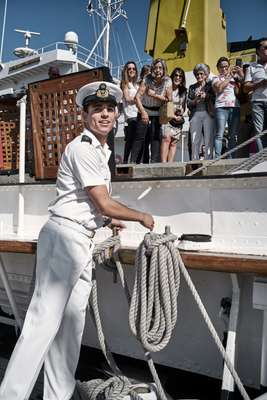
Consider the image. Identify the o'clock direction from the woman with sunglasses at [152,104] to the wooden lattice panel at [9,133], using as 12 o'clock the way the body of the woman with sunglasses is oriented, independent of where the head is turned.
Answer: The wooden lattice panel is roughly at 3 o'clock from the woman with sunglasses.

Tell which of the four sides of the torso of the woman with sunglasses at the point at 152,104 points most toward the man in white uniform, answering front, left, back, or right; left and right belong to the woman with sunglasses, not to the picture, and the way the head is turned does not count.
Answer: front

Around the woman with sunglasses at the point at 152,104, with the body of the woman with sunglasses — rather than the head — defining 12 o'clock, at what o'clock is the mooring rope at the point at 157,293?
The mooring rope is roughly at 12 o'clock from the woman with sunglasses.

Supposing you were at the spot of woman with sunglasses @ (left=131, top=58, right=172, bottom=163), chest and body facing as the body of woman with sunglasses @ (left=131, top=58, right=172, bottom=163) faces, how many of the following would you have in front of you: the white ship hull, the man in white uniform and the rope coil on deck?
3

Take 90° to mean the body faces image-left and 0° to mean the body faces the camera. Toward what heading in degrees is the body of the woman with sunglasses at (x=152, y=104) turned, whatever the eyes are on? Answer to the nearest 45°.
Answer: approximately 0°

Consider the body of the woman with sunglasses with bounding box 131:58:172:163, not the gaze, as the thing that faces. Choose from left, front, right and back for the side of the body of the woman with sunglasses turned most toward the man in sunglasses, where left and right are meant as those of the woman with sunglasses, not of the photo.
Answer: left

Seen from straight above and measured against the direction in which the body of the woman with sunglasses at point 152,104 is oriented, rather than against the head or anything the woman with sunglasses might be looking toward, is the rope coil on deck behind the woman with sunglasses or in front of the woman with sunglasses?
in front

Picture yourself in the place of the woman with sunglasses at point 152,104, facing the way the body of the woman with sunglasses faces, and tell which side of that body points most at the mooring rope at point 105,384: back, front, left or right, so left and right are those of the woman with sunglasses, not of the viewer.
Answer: front

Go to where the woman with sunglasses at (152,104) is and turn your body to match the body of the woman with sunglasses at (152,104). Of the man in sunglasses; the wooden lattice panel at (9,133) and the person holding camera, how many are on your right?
1

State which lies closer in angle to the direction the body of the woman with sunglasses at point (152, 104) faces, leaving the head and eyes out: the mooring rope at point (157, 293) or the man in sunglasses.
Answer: the mooring rope

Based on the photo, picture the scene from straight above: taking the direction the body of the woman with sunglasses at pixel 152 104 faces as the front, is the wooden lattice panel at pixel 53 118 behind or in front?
in front

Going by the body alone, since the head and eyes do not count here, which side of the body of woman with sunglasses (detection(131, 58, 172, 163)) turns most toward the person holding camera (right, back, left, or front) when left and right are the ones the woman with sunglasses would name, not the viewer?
left

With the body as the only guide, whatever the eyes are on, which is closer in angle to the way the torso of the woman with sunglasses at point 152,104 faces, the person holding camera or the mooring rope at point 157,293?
the mooring rope
